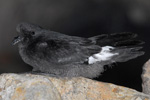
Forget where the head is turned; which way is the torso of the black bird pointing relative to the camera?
to the viewer's left
